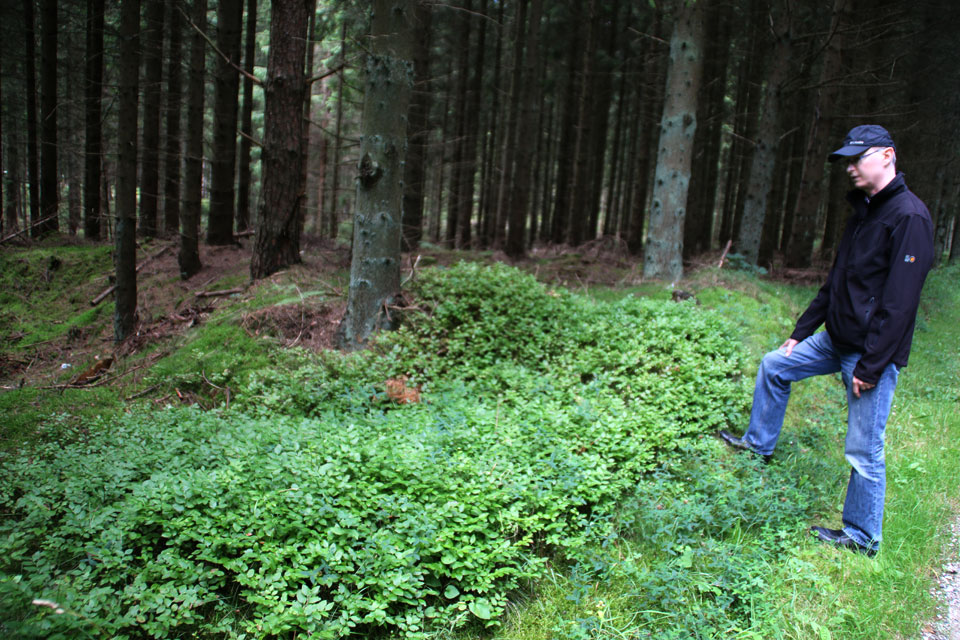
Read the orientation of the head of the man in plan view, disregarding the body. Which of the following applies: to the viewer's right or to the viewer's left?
to the viewer's left

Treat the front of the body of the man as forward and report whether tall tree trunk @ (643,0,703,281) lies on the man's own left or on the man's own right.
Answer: on the man's own right

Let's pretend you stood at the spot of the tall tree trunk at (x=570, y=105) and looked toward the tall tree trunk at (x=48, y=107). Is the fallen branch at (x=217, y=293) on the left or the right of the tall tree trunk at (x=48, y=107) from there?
left

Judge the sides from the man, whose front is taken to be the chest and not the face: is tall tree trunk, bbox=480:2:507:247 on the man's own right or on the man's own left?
on the man's own right

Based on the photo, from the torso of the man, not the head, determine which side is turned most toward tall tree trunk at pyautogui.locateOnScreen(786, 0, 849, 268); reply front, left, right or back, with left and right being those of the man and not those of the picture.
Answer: right

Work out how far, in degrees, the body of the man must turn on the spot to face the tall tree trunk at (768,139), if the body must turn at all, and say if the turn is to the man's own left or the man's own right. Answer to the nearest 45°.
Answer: approximately 90° to the man's own right

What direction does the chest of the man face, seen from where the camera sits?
to the viewer's left
